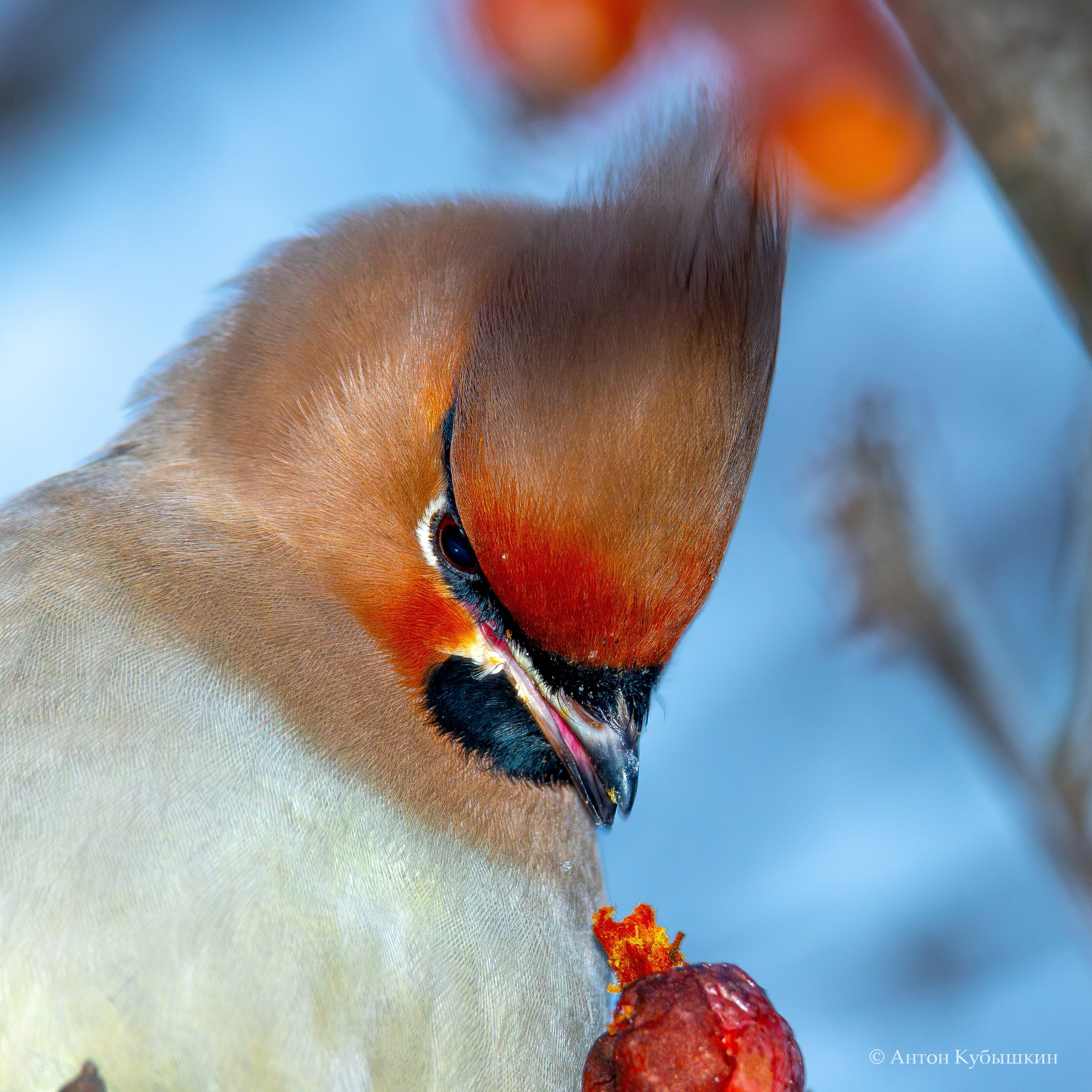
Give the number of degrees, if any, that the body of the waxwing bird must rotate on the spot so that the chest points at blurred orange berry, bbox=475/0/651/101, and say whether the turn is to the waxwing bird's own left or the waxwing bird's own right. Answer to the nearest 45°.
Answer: approximately 90° to the waxwing bird's own left

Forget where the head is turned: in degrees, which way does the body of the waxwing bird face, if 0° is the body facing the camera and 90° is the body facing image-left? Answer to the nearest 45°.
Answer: approximately 315°

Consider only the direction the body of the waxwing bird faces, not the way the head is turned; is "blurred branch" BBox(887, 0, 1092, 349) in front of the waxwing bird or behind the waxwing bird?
in front
